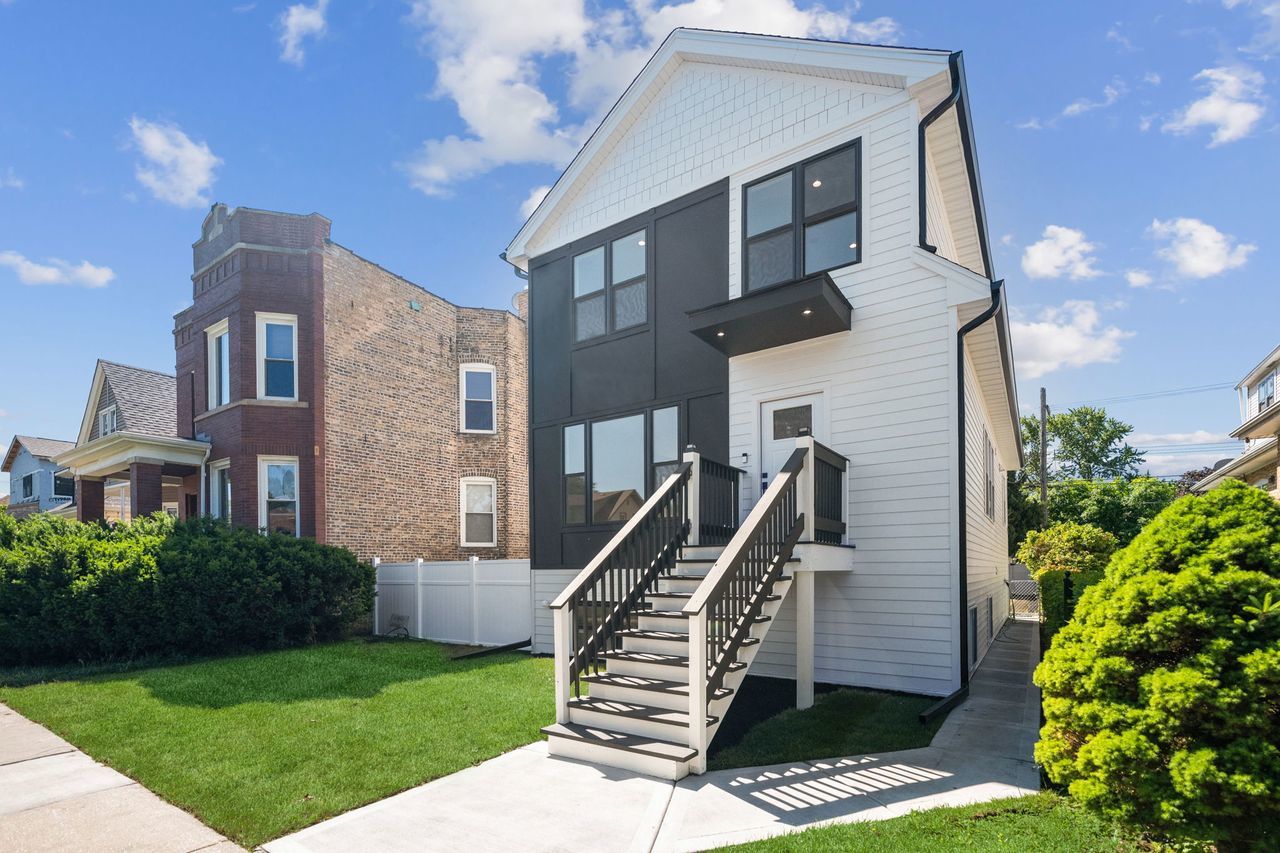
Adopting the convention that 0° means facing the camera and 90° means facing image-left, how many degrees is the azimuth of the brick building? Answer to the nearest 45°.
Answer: approximately 45°

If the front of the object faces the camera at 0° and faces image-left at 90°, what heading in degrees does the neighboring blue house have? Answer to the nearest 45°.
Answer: approximately 45°

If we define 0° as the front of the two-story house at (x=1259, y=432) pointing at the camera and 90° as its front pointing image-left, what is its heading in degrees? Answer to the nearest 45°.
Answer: approximately 45°

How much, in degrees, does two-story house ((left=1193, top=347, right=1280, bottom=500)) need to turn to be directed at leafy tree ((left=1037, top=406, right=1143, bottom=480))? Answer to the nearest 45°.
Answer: approximately 135° to its right
